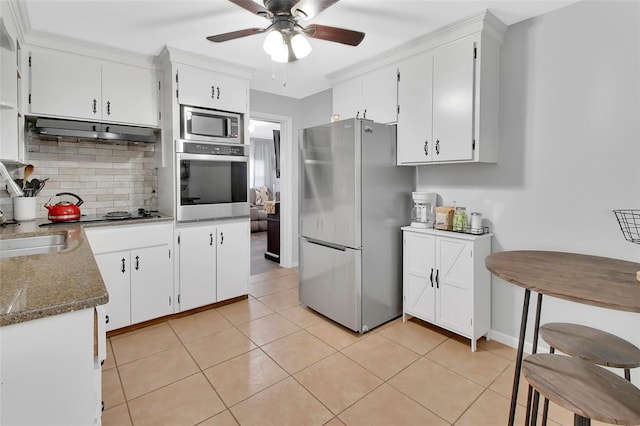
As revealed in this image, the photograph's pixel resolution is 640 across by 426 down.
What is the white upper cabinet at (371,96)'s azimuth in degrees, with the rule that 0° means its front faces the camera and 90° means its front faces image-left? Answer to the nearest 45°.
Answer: approximately 45°

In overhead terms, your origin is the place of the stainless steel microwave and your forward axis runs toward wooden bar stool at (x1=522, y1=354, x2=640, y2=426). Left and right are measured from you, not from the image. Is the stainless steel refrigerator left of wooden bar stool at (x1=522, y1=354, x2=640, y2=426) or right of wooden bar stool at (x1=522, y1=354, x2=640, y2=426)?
left

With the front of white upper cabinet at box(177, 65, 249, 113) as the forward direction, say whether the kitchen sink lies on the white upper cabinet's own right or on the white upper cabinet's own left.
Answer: on the white upper cabinet's own right

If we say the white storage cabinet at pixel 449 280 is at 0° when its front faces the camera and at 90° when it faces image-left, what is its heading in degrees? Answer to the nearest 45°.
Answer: approximately 45°

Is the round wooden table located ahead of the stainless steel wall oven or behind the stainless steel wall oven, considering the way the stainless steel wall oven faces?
ahead

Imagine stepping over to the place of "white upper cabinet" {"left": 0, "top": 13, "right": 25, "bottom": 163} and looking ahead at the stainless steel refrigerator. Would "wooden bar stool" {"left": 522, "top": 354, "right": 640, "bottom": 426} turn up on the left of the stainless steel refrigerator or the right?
right

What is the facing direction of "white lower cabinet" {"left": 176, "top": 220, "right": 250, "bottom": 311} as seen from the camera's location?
facing the viewer and to the right of the viewer

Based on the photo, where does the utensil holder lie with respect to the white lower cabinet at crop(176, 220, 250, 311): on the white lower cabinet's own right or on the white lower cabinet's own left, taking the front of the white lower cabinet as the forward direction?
on the white lower cabinet's own right

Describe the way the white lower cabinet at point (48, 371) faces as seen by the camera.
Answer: facing to the right of the viewer
